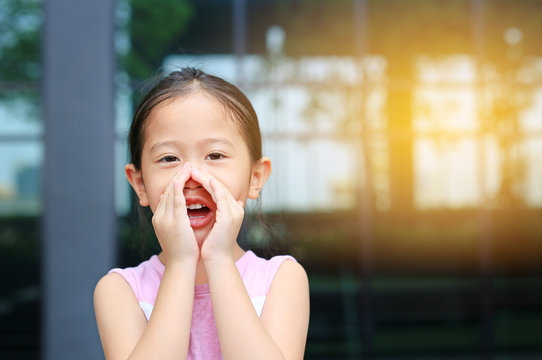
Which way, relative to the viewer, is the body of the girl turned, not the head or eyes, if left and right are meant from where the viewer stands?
facing the viewer

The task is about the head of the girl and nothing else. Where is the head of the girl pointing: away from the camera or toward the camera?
toward the camera

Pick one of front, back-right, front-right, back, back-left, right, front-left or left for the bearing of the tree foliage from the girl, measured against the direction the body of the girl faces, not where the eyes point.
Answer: back
